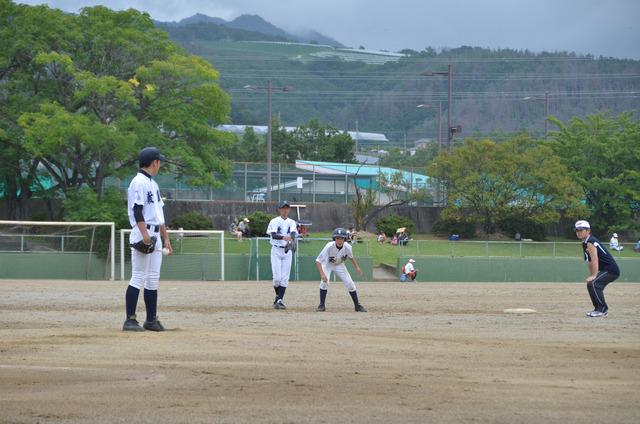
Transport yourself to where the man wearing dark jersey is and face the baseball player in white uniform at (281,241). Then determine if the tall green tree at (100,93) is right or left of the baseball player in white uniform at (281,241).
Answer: right

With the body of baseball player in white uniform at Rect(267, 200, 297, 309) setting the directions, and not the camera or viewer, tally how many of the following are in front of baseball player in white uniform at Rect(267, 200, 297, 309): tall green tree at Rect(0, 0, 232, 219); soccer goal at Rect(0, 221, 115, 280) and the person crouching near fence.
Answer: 0

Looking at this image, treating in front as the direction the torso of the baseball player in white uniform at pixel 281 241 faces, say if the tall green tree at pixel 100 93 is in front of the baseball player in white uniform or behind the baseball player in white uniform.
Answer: behind

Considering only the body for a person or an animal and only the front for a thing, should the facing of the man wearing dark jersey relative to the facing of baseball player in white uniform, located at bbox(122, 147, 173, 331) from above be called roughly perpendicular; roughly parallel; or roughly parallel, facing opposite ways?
roughly parallel, facing opposite ways

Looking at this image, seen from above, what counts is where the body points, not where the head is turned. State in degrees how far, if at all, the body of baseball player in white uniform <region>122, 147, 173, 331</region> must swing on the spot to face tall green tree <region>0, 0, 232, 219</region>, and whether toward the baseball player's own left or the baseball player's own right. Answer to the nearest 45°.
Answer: approximately 135° to the baseball player's own left

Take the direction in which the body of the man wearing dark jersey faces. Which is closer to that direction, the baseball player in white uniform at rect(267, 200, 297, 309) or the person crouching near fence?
the baseball player in white uniform

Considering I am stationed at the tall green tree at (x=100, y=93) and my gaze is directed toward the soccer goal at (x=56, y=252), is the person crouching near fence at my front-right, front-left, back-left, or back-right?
front-left

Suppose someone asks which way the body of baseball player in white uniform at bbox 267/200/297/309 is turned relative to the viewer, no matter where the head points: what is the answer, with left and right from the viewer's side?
facing the viewer

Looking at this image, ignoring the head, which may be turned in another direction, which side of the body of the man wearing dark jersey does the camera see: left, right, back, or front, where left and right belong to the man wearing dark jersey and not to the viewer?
left

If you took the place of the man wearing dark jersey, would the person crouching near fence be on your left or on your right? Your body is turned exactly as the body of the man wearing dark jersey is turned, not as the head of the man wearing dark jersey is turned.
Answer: on your right

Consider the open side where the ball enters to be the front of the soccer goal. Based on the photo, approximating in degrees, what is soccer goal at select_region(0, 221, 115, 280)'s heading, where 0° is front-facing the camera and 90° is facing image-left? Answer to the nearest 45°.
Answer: approximately 0°

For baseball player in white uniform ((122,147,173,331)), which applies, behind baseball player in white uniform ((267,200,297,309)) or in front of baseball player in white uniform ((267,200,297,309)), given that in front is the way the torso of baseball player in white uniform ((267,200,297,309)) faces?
in front
